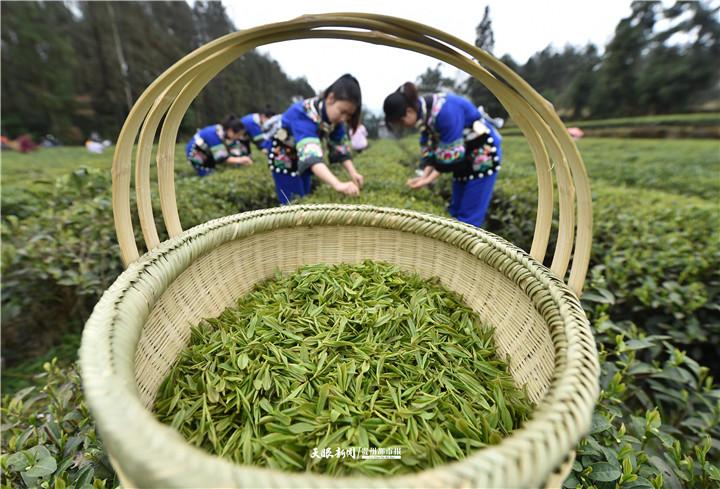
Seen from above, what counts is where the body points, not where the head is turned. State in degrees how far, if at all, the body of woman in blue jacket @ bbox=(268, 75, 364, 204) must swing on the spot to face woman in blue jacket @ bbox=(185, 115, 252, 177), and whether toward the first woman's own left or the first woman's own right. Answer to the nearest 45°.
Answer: approximately 180°

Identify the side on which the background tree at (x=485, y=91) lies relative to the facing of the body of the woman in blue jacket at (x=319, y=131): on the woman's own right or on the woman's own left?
on the woman's own left

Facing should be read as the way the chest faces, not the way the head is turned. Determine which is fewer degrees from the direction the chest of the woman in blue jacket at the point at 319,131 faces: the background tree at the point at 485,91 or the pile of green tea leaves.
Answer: the pile of green tea leaves

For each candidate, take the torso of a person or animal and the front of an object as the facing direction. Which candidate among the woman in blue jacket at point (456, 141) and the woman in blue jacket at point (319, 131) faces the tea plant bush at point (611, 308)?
the woman in blue jacket at point (319, 131)

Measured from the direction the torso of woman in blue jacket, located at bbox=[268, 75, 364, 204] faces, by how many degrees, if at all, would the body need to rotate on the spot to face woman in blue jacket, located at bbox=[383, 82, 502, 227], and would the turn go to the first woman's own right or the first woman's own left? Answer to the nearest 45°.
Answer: approximately 45° to the first woman's own left

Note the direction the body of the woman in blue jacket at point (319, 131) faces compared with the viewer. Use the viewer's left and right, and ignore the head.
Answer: facing the viewer and to the right of the viewer

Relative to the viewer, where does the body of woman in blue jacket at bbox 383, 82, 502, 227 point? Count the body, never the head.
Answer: to the viewer's left

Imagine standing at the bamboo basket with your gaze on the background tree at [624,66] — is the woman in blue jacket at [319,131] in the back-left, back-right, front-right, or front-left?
front-left

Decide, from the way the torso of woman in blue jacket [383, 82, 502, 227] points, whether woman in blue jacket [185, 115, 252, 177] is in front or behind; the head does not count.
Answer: in front

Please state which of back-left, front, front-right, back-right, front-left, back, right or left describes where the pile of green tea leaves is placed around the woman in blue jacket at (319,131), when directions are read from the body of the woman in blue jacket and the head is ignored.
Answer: front-right

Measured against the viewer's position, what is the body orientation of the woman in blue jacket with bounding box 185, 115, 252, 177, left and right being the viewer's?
facing to the right of the viewer

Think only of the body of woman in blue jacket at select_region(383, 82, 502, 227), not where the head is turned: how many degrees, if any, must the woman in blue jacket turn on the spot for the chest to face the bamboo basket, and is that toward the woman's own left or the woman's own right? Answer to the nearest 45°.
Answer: approximately 90° to the woman's own left

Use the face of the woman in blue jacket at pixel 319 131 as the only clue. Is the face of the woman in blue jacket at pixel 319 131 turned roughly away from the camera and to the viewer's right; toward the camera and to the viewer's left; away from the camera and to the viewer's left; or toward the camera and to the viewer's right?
toward the camera and to the viewer's right

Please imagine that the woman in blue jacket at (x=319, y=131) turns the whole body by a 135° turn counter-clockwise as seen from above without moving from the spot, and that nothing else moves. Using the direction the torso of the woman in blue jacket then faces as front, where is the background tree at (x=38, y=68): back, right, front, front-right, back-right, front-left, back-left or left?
front-left
